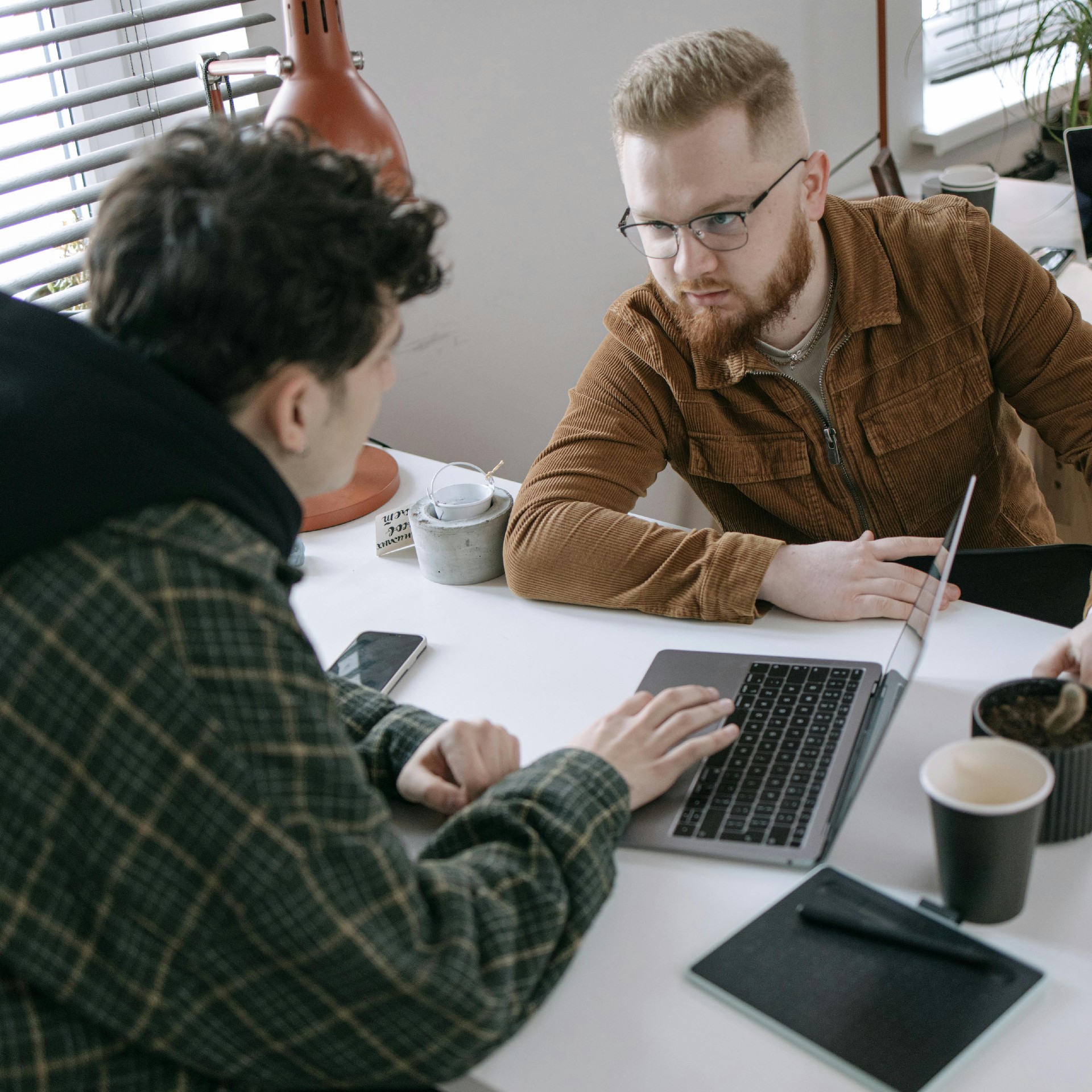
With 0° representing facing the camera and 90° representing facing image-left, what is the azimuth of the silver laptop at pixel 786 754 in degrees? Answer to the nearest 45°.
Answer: approximately 90°

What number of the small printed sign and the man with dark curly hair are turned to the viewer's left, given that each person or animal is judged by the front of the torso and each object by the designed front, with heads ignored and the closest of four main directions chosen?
0

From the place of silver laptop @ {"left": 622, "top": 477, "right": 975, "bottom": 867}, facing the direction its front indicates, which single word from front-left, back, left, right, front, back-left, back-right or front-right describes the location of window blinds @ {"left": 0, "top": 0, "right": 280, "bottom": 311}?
front-right

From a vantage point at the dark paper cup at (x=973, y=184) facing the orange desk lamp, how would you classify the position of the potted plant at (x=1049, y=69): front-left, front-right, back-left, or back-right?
back-right

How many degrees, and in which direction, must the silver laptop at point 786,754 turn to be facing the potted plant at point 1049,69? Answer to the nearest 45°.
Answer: approximately 90° to its right

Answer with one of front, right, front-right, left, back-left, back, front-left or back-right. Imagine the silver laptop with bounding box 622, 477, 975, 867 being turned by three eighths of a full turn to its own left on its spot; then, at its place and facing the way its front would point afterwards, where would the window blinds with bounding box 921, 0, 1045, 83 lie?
back-left

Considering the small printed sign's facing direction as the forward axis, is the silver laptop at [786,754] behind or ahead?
ahead

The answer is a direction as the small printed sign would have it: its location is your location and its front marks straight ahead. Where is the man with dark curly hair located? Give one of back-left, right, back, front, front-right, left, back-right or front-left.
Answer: front

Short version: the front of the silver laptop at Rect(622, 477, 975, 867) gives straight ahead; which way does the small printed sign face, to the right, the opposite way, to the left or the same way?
to the left

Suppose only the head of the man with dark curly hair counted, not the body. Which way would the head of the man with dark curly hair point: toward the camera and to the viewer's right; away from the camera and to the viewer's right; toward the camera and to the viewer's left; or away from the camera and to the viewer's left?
away from the camera and to the viewer's right

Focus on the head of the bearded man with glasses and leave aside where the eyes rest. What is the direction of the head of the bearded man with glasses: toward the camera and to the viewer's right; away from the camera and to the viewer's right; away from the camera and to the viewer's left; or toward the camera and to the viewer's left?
toward the camera and to the viewer's left

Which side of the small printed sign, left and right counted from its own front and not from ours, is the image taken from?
front

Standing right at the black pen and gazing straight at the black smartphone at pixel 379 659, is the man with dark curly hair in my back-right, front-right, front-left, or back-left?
front-left
